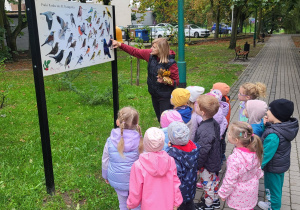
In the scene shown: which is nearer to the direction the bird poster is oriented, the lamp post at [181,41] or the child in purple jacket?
the child in purple jacket

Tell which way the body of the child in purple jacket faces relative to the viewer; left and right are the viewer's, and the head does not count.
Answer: facing away from the viewer and to the left of the viewer

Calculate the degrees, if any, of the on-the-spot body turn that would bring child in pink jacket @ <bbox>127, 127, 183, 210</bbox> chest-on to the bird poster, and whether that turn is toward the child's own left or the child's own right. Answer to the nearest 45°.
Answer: approximately 45° to the child's own left

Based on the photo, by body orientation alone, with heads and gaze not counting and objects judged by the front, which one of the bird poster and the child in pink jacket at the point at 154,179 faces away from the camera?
the child in pink jacket

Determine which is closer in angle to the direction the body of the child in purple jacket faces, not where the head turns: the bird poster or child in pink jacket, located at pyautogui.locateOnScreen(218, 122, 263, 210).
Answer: the bird poster

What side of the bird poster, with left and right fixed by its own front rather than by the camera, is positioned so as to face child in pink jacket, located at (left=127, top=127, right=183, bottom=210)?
front

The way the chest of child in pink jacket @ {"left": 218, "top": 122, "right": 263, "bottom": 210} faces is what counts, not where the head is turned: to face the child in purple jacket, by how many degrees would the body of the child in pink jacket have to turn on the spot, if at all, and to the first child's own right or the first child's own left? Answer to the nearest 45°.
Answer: approximately 45° to the first child's own left

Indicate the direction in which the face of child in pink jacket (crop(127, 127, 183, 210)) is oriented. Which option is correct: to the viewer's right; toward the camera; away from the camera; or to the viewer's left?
away from the camera

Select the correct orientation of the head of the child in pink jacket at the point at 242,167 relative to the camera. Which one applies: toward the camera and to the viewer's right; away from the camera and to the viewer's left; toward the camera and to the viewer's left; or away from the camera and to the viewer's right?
away from the camera and to the viewer's left

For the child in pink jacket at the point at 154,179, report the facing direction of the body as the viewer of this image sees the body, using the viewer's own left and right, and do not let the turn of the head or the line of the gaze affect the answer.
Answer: facing away from the viewer

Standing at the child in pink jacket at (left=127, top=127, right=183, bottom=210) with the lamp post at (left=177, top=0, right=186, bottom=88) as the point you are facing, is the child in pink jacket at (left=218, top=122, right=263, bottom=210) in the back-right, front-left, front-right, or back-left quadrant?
front-right

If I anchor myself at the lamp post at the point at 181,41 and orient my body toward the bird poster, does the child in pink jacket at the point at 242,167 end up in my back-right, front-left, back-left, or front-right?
front-left

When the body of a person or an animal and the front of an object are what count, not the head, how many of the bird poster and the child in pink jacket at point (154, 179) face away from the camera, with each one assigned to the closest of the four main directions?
1

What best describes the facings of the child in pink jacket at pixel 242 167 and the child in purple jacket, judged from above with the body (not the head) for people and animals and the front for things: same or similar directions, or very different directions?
same or similar directions

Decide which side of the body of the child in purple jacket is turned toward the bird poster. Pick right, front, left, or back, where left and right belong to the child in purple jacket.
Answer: front

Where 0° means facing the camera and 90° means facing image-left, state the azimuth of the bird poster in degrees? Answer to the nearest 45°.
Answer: approximately 315°

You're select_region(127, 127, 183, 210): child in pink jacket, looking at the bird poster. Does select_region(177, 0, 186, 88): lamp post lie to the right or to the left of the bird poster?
right

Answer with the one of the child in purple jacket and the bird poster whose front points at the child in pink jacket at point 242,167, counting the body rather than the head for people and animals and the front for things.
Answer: the bird poster
